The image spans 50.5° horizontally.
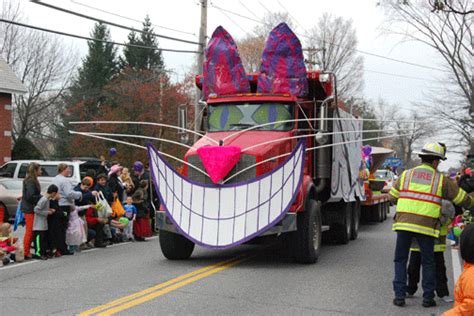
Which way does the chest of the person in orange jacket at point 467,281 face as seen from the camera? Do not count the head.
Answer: away from the camera

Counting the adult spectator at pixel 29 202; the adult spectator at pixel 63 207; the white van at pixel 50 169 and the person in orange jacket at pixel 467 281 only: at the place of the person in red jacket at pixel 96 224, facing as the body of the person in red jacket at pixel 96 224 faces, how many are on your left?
1

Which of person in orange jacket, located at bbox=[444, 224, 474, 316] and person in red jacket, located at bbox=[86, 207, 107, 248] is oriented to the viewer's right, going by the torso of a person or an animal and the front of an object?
person in red jacket, located at bbox=[86, 207, 107, 248]

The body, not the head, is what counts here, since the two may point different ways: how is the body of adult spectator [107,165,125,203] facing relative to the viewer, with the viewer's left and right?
facing the viewer and to the right of the viewer

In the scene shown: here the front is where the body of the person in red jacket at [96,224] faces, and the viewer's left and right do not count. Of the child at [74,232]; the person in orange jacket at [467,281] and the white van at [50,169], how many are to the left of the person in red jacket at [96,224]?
1

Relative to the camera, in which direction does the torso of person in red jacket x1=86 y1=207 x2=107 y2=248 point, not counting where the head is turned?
to the viewer's right

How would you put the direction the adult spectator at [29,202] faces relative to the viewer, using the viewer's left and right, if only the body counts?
facing to the right of the viewer

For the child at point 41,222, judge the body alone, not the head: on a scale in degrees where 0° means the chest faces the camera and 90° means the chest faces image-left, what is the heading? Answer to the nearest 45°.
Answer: approximately 270°

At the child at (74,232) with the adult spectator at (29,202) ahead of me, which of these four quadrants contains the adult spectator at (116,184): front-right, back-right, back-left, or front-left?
back-right

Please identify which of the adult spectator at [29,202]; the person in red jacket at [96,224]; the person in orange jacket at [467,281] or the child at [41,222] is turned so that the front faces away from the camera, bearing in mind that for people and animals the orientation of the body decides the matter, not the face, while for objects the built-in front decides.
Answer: the person in orange jacket at [467,281]

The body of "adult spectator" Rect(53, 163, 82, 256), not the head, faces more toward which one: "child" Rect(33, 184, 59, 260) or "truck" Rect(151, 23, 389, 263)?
the truck

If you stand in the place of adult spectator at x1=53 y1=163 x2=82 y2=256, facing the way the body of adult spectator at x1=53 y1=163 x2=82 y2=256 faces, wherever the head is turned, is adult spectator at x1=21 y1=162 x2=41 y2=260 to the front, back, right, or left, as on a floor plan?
back

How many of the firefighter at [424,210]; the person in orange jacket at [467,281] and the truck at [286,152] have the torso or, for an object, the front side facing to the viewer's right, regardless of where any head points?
0

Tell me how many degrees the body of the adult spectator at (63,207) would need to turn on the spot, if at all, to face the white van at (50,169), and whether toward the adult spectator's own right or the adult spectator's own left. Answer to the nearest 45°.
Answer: approximately 90° to the adult spectator's own left

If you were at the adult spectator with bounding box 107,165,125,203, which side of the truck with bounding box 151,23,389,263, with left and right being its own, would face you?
right

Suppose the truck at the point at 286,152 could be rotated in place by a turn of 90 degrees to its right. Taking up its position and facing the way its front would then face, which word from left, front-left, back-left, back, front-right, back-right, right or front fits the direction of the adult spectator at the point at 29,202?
front-left
